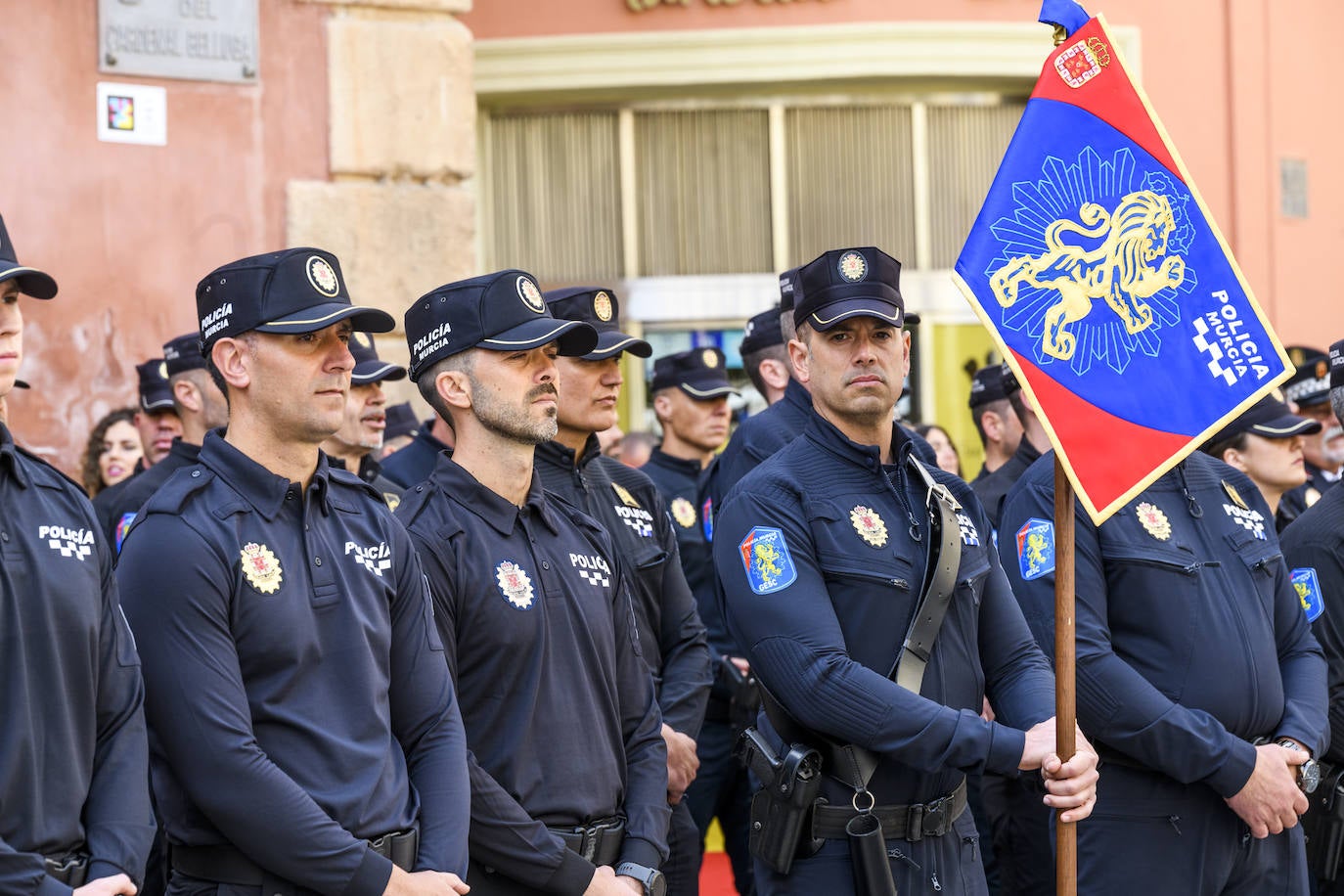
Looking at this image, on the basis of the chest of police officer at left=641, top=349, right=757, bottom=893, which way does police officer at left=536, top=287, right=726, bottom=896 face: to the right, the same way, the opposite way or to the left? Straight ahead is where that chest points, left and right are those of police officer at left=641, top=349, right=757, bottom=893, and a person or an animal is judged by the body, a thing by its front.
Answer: the same way

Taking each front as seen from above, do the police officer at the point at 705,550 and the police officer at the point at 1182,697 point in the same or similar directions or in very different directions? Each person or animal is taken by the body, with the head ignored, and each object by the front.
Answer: same or similar directions

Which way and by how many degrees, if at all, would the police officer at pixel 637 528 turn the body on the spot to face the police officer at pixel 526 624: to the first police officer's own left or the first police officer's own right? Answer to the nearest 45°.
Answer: approximately 45° to the first police officer's own right

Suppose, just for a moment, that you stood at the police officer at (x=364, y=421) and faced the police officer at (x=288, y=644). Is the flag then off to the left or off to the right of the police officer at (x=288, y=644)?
left

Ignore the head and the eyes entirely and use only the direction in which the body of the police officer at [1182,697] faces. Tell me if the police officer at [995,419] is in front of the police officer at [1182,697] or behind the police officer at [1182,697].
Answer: behind

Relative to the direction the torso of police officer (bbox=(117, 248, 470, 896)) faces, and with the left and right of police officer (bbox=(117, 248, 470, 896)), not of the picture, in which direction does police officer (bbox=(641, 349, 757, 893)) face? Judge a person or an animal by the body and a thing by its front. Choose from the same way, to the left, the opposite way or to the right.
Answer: the same way

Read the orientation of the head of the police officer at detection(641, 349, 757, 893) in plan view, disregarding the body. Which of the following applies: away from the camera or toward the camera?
toward the camera

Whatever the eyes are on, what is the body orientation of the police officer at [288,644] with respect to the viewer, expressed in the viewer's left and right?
facing the viewer and to the right of the viewer

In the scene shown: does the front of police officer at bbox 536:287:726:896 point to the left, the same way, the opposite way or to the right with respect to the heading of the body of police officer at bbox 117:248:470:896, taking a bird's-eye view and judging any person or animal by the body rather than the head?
the same way
